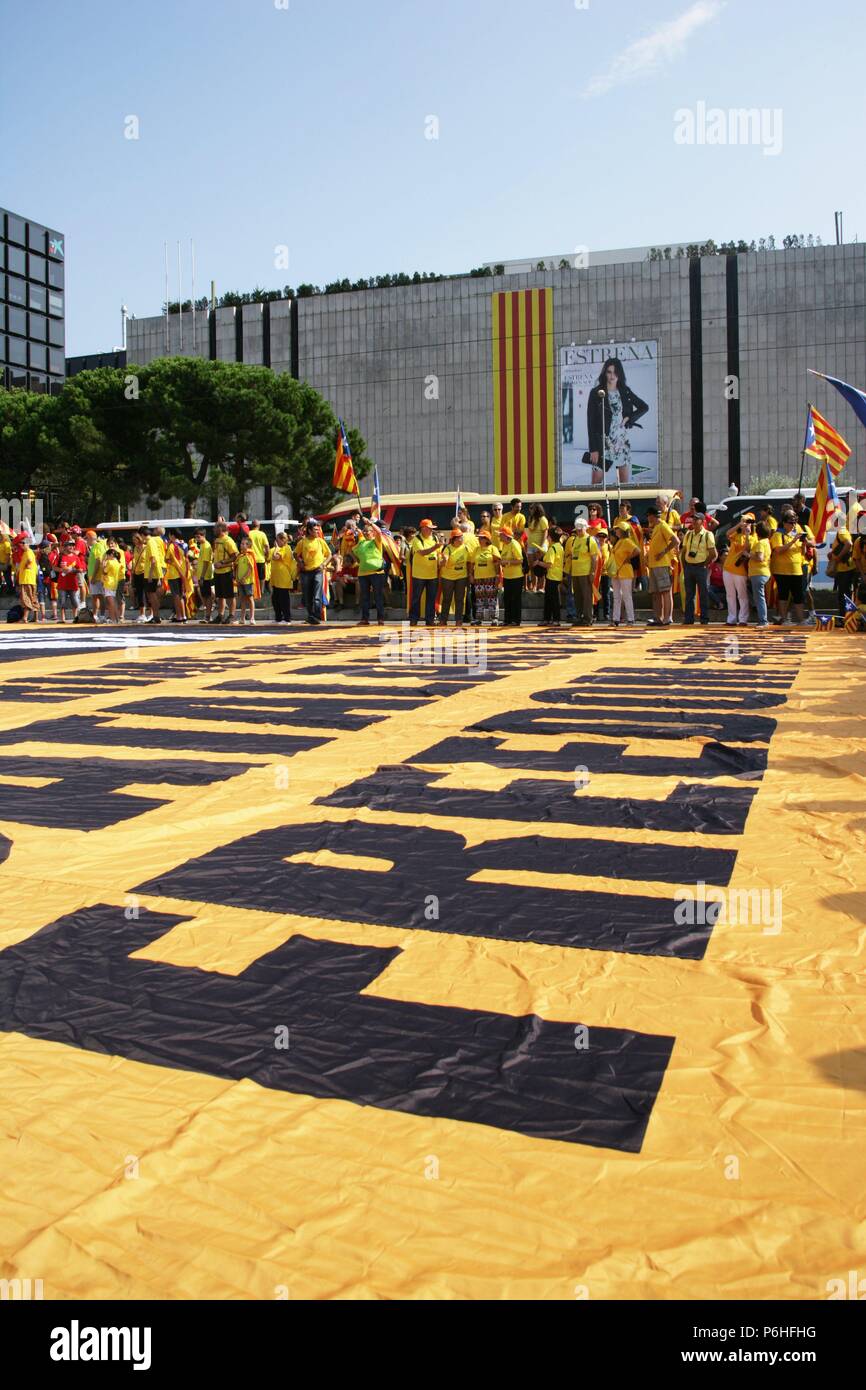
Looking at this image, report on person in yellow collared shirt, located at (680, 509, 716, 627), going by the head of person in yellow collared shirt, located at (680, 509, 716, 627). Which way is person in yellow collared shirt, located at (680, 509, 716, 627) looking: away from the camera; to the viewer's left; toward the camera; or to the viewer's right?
toward the camera

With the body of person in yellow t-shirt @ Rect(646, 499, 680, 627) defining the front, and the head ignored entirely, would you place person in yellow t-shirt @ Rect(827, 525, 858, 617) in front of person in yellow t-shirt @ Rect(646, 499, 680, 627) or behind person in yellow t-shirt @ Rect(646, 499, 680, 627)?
behind

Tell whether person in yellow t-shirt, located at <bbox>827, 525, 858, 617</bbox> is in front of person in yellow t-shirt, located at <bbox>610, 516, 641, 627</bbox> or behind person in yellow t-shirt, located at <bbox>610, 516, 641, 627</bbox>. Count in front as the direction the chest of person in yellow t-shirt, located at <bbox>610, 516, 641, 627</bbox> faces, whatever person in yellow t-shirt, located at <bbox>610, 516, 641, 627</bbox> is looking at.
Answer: behind

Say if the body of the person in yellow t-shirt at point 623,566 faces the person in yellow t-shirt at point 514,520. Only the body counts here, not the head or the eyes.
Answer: no

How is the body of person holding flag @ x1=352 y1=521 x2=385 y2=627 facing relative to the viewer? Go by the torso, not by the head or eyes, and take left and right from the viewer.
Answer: facing the viewer

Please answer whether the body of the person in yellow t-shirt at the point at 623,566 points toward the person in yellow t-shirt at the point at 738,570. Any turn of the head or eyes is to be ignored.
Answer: no

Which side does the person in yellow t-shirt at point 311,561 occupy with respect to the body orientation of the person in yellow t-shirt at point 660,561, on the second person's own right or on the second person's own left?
on the second person's own right

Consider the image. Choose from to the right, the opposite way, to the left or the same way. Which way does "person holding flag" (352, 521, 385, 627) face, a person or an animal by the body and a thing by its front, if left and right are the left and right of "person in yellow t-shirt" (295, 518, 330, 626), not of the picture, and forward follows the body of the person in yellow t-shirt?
the same way

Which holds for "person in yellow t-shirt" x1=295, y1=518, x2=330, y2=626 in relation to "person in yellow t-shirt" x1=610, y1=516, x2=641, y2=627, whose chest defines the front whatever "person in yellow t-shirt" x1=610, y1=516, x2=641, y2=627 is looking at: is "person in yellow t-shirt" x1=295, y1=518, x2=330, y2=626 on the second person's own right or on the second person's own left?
on the second person's own right

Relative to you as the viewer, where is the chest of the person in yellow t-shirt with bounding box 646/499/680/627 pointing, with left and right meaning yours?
facing the viewer and to the left of the viewer

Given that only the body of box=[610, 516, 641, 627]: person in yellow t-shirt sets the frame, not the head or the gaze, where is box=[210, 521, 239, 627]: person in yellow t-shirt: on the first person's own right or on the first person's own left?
on the first person's own right

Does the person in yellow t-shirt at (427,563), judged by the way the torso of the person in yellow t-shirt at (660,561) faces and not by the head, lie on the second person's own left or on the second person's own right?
on the second person's own right

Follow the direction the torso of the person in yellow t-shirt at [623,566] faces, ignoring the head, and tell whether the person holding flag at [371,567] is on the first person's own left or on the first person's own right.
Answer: on the first person's own right
